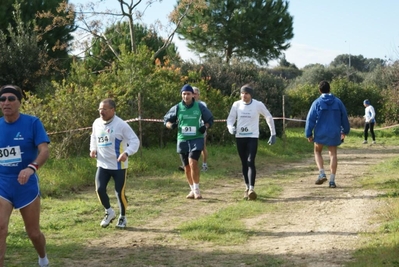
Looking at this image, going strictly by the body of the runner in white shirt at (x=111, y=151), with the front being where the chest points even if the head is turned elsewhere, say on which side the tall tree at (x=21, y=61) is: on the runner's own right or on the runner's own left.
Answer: on the runner's own right

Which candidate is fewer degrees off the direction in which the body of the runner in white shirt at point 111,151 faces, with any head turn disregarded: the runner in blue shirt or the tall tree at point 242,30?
the runner in blue shirt

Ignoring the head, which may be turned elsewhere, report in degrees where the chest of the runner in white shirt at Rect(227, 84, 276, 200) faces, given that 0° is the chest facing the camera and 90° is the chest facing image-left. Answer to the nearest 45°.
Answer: approximately 0°

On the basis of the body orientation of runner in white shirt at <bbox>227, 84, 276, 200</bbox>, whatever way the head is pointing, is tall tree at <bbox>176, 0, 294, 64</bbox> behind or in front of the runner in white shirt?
behind

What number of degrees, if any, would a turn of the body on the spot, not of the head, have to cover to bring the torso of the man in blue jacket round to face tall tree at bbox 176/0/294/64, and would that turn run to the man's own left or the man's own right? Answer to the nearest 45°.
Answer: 0° — they already face it

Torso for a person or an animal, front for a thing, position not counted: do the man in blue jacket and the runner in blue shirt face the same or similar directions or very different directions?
very different directions

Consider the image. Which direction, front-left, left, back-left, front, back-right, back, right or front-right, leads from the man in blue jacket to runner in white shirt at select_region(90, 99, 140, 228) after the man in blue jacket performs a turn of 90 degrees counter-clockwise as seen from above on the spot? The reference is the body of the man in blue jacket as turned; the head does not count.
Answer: front-left

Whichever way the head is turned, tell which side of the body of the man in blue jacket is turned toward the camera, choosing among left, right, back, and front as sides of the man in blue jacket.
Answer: back

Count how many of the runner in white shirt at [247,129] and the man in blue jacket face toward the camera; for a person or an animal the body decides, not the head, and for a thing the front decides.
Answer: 1

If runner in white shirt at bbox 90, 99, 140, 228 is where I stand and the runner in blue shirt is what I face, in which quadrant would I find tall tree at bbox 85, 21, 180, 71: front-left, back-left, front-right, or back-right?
back-right

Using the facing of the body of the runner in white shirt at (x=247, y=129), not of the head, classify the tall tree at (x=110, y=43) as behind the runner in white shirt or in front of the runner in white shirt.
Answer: behind
